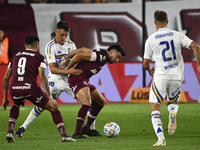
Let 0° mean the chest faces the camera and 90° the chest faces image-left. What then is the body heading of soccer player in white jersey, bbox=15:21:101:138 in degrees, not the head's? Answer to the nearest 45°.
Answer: approximately 315°

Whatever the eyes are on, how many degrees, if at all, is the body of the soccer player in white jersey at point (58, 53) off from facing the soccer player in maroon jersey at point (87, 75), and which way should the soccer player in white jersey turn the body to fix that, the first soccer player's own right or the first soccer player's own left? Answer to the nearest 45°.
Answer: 0° — they already face them

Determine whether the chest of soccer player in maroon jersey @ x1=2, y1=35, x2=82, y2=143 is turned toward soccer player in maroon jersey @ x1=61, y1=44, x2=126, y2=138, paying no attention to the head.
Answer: yes

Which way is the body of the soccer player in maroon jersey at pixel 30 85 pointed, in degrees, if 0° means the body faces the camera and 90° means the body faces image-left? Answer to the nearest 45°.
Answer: approximately 225°

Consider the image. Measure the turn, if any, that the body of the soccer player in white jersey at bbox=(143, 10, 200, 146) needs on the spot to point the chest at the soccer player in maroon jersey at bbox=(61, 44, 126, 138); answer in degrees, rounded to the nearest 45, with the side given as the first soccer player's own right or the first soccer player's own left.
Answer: approximately 45° to the first soccer player's own left

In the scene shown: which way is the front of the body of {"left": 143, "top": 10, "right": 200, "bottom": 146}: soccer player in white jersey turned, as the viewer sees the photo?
away from the camera

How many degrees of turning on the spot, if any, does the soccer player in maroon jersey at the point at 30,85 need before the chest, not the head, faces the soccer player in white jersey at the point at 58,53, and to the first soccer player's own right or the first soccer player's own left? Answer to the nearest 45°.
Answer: approximately 45° to the first soccer player's own left

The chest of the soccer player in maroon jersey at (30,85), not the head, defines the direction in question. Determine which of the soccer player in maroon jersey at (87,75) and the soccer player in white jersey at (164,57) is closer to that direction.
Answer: the soccer player in maroon jersey

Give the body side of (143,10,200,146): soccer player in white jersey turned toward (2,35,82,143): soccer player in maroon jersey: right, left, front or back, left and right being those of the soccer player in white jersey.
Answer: left
